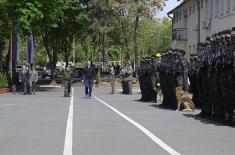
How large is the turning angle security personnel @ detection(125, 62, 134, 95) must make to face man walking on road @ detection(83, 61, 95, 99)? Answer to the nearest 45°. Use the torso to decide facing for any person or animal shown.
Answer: approximately 45° to its right

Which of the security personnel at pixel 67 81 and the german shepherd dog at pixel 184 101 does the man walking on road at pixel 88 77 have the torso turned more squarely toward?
the german shepherd dog

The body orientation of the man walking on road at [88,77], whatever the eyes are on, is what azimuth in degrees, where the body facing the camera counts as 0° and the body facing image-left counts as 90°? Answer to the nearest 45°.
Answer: approximately 0°
